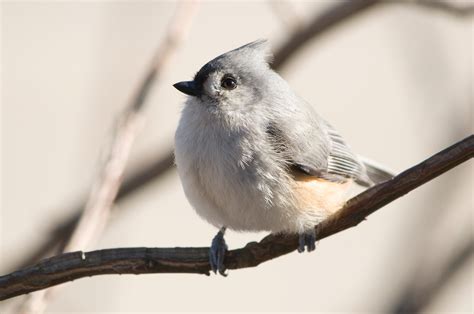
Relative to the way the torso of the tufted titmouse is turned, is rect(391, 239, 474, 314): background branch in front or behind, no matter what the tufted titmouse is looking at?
behind

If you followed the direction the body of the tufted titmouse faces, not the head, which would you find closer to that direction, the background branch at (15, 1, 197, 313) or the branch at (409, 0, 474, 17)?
the background branch

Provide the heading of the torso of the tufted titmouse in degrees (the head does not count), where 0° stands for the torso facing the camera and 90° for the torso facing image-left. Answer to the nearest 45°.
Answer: approximately 45°
